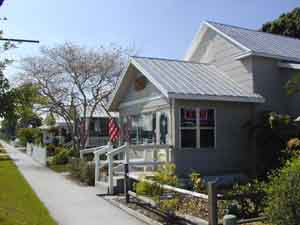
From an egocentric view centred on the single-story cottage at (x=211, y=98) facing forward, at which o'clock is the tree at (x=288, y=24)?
The tree is roughly at 5 o'clock from the single-story cottage.

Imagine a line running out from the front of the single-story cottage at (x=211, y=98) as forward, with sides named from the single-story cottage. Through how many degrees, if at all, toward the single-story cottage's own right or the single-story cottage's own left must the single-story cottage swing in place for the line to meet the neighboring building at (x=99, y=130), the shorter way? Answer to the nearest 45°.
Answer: approximately 90° to the single-story cottage's own right

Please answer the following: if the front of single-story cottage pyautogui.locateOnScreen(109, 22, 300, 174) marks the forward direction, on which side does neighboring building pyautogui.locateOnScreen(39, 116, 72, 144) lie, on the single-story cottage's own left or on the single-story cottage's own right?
on the single-story cottage's own right

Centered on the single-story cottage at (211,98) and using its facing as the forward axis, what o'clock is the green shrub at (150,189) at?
The green shrub is roughly at 11 o'clock from the single-story cottage.

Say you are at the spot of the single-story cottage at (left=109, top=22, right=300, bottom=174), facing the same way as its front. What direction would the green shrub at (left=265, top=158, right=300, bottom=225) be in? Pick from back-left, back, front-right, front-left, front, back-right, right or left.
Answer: front-left

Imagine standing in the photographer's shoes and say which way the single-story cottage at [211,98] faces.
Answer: facing the viewer and to the left of the viewer

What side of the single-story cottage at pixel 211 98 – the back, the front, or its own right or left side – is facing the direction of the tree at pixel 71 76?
right

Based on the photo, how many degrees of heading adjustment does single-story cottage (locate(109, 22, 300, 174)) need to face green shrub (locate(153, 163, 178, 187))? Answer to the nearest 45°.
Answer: approximately 45° to its left

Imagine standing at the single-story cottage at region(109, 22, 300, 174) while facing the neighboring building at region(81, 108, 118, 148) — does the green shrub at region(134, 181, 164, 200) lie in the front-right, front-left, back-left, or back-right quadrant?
back-left
